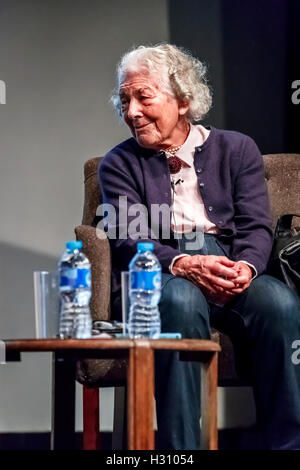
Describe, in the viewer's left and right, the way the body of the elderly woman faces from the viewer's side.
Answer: facing the viewer

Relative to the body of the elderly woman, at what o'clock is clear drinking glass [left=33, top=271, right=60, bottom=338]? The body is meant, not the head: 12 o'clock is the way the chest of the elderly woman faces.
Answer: The clear drinking glass is roughly at 1 o'clock from the elderly woman.

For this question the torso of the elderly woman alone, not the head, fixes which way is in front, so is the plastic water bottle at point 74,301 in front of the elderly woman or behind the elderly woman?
in front

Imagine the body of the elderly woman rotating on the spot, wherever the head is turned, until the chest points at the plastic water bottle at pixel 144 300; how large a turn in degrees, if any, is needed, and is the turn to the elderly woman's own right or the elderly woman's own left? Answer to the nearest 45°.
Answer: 0° — they already face it

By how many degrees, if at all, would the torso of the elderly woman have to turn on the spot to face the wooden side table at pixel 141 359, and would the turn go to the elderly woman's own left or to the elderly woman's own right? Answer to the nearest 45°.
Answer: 0° — they already face it
